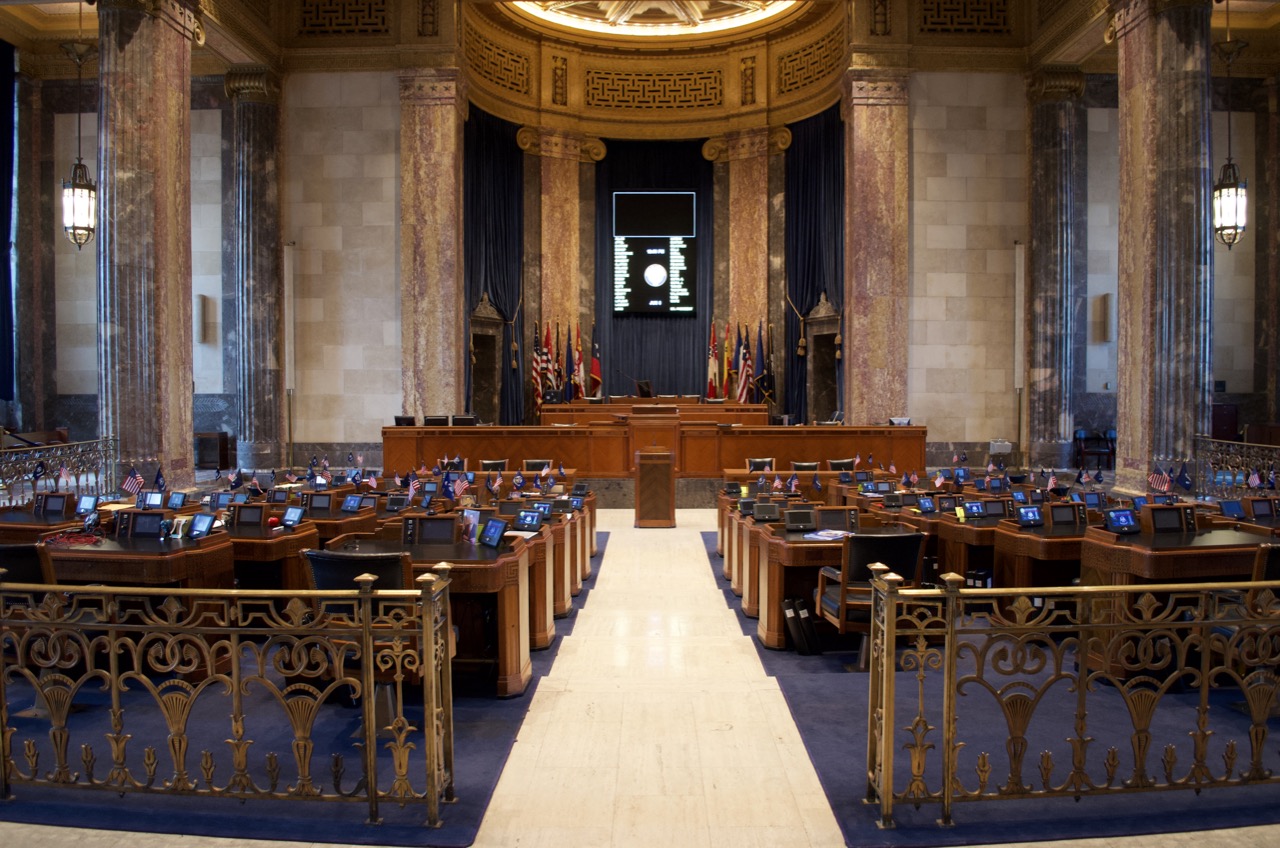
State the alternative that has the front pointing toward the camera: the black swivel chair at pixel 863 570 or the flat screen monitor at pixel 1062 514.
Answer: the flat screen monitor

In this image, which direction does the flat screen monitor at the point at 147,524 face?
toward the camera

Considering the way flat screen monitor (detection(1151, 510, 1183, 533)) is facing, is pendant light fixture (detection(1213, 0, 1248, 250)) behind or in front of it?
behind

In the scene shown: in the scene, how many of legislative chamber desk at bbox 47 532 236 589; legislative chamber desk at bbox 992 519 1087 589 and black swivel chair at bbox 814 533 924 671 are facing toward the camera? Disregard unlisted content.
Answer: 2

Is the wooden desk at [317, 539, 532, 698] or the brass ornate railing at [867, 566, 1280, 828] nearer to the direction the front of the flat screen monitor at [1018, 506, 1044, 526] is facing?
the brass ornate railing

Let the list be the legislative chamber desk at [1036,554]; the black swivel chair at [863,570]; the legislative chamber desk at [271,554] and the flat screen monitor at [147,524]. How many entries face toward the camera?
3

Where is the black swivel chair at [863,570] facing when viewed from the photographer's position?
facing away from the viewer and to the left of the viewer

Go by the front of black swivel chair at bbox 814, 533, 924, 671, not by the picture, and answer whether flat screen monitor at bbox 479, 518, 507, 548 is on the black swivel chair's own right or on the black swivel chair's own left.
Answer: on the black swivel chair's own left

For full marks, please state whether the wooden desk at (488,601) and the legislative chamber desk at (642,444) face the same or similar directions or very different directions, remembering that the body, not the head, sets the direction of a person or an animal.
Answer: very different directions

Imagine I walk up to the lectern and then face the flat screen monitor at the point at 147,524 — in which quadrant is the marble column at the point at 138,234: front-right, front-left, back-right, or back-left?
front-right

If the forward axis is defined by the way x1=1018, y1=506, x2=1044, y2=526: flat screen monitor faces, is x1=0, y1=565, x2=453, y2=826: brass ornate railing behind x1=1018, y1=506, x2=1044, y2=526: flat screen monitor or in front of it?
in front

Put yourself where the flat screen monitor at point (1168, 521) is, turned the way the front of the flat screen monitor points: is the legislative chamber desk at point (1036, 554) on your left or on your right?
on your right

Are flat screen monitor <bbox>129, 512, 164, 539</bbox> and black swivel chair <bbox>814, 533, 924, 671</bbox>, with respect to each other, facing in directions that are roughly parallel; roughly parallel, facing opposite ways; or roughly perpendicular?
roughly parallel, facing opposite ways

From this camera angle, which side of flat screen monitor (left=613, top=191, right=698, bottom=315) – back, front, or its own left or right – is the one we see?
front

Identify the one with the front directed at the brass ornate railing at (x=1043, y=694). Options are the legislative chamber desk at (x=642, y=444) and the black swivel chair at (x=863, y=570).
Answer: the legislative chamber desk

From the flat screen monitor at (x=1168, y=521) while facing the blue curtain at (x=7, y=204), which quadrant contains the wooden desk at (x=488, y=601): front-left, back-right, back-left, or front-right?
front-left
